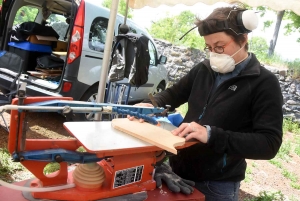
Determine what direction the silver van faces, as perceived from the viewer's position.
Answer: facing away from the viewer and to the right of the viewer

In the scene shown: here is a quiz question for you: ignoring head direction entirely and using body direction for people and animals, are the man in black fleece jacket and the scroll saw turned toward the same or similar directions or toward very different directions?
very different directions

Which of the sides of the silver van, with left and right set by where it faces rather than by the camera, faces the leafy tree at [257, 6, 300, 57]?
front

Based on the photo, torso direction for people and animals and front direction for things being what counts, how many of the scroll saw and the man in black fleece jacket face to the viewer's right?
1

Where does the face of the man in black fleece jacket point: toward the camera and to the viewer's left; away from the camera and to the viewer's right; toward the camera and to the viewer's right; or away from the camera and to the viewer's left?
toward the camera and to the viewer's left

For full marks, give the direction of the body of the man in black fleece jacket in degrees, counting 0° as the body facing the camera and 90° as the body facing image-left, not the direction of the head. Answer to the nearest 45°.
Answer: approximately 45°

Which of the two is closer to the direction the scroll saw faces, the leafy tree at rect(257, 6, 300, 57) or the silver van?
the leafy tree

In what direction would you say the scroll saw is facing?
to the viewer's right

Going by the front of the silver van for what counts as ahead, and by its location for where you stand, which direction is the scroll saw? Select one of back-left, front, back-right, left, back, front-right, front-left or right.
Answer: back-right

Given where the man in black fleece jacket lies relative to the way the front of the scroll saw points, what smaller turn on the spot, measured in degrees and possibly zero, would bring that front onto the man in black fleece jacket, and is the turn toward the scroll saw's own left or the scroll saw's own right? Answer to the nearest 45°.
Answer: approximately 45° to the scroll saw's own left
